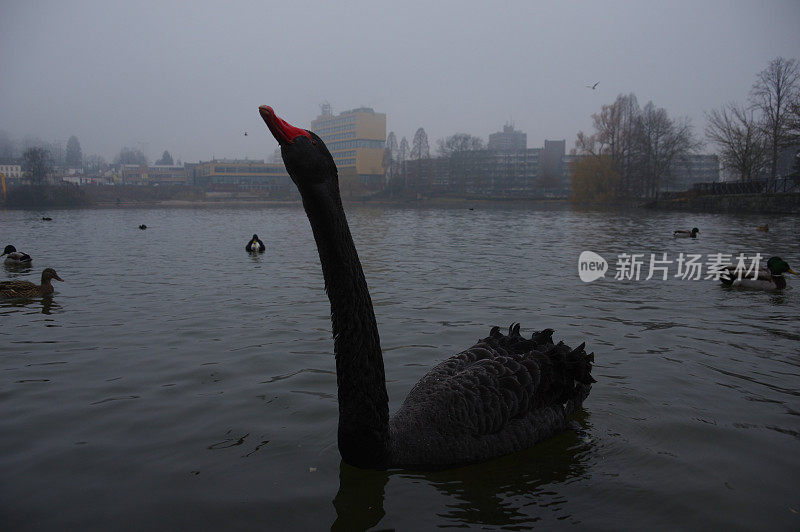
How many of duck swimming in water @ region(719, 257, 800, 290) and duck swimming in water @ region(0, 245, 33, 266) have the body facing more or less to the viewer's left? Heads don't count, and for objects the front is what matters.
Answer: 1

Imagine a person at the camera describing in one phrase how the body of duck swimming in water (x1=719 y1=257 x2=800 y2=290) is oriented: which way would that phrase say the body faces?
to the viewer's right

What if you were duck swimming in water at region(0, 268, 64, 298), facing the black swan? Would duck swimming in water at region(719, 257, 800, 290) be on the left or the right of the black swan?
left

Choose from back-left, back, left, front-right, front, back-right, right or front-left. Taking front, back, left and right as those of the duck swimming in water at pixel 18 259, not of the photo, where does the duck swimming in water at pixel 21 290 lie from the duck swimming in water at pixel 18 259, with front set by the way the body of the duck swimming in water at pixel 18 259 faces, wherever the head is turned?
left

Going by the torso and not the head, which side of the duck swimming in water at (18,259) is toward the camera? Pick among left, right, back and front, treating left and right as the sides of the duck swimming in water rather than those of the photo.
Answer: left

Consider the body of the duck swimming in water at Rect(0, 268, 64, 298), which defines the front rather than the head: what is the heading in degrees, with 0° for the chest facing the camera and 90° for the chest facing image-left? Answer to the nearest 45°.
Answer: approximately 270°

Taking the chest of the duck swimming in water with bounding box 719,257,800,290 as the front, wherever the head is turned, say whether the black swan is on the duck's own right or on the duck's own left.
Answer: on the duck's own right

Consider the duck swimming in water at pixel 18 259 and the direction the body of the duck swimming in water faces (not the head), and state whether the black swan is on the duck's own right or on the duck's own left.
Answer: on the duck's own left

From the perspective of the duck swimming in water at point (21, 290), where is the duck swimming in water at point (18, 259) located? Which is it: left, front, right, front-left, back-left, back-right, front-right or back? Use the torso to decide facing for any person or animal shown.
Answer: left

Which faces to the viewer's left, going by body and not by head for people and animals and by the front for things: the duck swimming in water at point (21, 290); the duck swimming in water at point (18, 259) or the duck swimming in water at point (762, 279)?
the duck swimming in water at point (18, 259)

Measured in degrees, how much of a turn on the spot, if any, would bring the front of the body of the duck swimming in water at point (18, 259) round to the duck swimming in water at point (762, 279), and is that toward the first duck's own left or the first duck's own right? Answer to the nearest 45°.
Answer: approximately 135° to the first duck's own left

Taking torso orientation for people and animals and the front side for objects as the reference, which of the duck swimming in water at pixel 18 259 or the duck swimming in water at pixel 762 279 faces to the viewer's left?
the duck swimming in water at pixel 18 259
